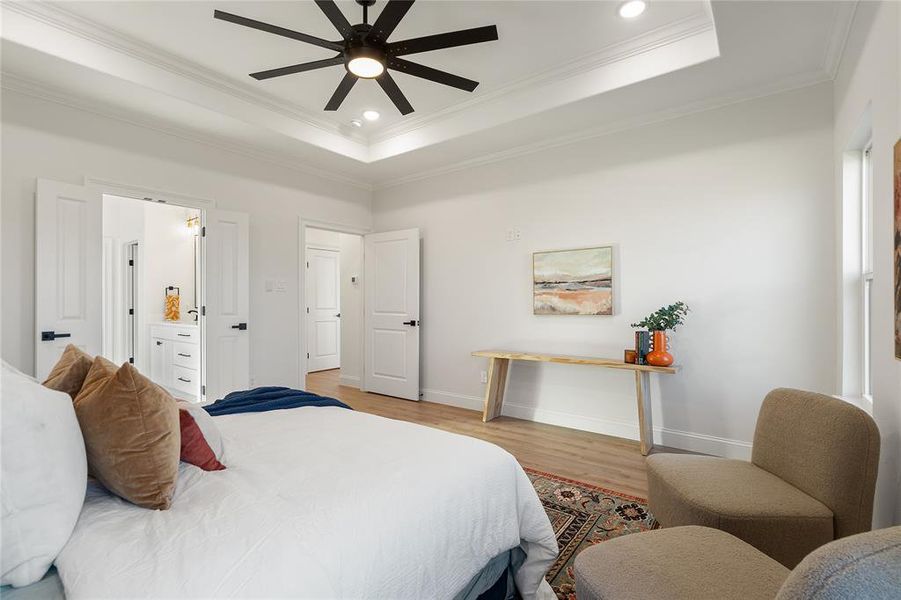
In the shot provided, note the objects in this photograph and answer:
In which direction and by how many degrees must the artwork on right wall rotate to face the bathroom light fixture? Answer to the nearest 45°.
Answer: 0° — it already faces it

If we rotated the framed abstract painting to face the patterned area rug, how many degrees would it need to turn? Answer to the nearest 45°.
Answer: approximately 45° to its left

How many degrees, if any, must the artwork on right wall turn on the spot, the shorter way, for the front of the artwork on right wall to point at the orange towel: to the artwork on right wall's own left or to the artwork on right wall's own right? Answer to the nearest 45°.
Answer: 0° — it already faces it

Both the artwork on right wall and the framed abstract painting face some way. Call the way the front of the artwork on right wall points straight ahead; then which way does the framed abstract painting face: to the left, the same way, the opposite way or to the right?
to the left

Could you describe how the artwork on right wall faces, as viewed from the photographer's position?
facing to the left of the viewer

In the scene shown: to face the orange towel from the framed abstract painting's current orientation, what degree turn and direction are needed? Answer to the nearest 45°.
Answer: approximately 45° to its right

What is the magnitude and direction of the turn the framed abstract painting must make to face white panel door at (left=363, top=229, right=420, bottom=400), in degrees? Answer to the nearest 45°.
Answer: approximately 45° to its right

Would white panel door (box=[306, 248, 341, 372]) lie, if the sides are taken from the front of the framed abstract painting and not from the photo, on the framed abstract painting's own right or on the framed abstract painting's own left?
on the framed abstract painting's own right

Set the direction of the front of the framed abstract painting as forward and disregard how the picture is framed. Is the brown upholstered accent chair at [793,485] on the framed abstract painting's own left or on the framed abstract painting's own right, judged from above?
on the framed abstract painting's own left

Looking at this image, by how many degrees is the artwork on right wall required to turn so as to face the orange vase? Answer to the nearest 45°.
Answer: approximately 45° to its right

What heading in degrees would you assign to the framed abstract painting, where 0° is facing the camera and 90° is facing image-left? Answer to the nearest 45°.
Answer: approximately 45°
